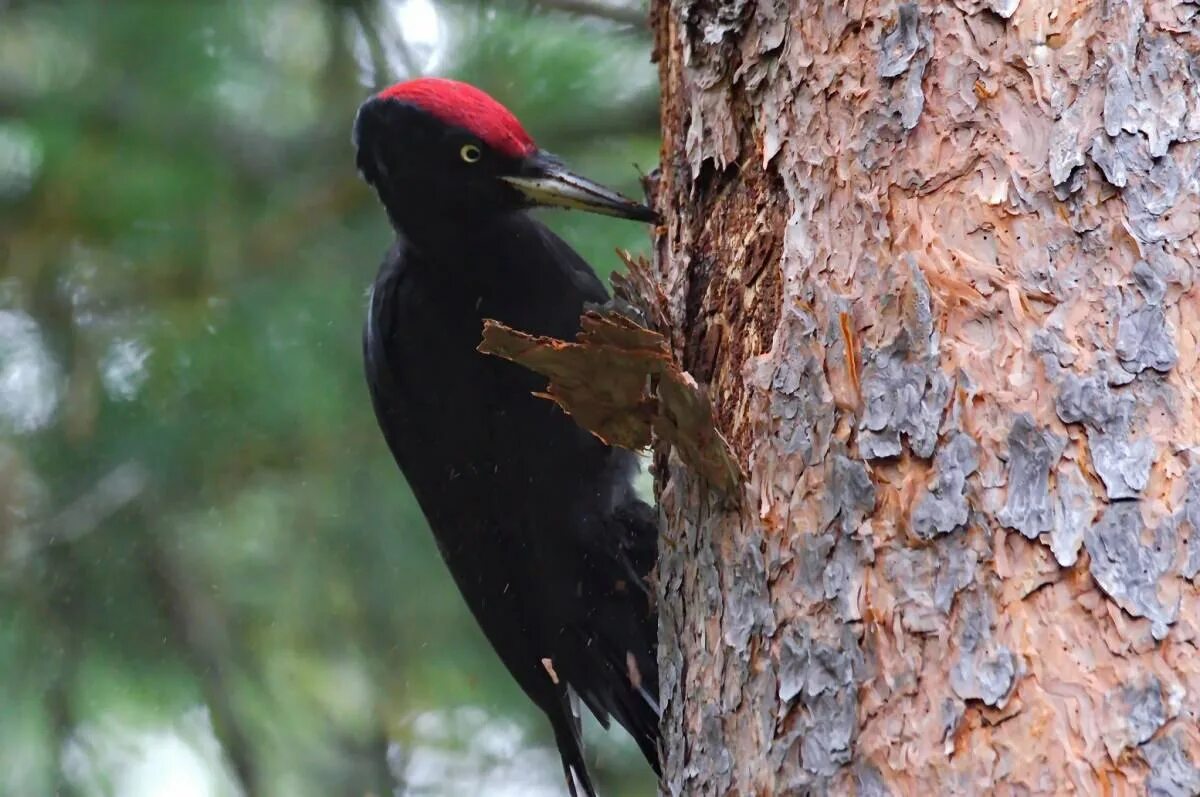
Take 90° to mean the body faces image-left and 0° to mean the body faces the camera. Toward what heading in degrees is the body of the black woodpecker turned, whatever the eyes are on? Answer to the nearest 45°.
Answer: approximately 270°

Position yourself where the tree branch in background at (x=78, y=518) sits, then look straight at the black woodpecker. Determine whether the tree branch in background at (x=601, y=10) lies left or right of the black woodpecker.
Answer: left

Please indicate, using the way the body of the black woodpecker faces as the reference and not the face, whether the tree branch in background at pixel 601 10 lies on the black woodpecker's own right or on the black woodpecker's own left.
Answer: on the black woodpecker's own left

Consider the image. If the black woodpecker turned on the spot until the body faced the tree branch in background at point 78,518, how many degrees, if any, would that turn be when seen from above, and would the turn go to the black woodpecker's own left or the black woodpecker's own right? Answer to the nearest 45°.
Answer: approximately 180°
